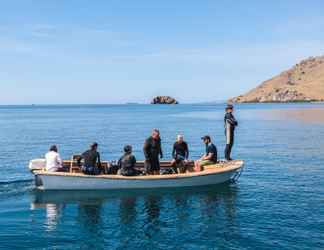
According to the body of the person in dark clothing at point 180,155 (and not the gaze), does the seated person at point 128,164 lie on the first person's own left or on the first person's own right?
on the first person's own right

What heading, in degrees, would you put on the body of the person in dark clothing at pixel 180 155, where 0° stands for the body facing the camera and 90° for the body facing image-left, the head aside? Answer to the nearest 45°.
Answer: approximately 0°

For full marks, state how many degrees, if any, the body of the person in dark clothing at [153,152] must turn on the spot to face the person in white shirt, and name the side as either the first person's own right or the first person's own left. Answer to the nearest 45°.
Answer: approximately 135° to the first person's own right

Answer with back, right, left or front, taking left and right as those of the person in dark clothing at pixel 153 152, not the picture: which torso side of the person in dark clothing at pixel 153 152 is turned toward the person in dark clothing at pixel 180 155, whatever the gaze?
left

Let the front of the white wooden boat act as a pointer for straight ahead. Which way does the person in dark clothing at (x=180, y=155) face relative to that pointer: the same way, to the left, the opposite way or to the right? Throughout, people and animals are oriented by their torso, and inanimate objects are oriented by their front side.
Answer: to the right

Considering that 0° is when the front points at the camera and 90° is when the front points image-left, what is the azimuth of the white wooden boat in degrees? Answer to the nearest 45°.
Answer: approximately 270°
